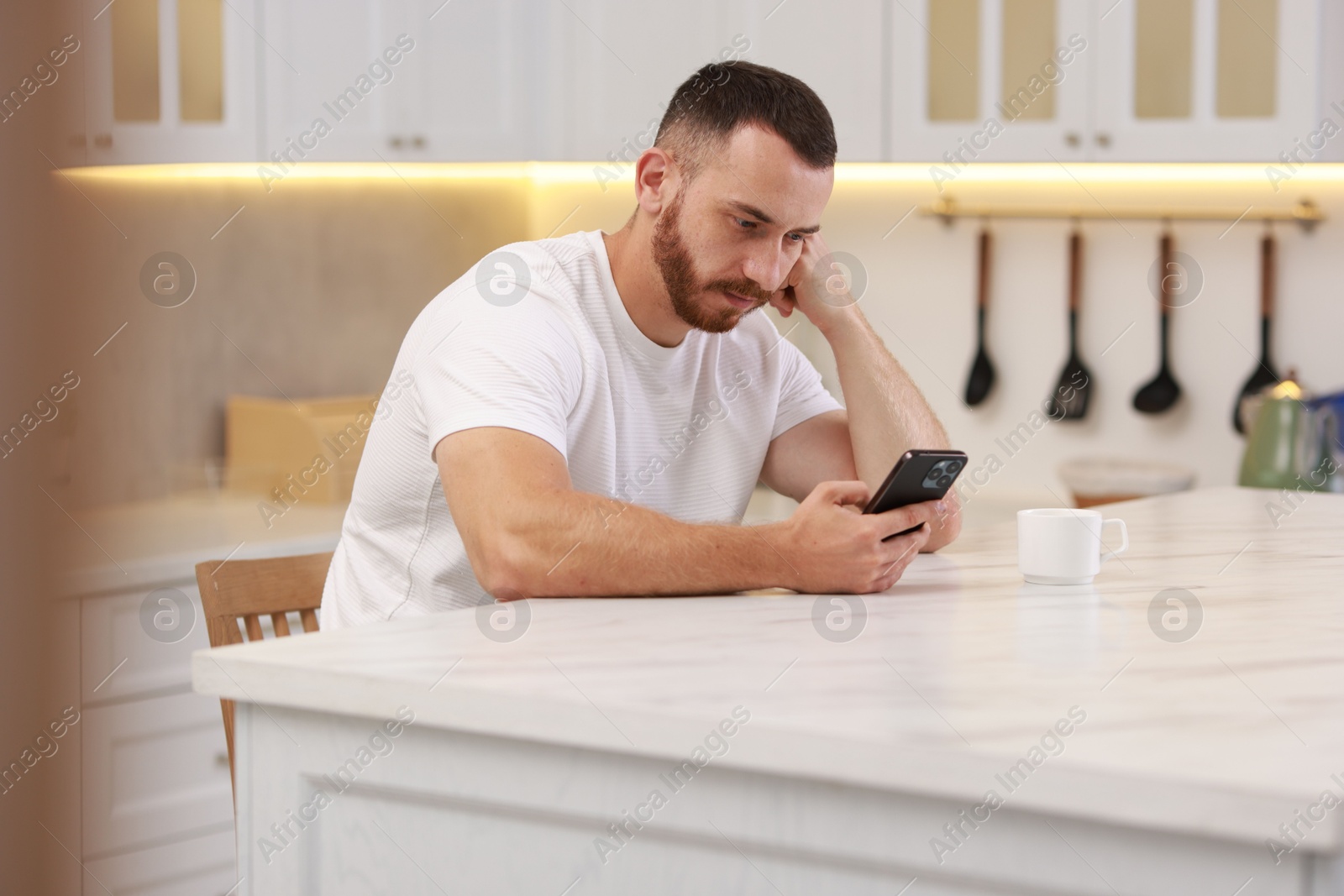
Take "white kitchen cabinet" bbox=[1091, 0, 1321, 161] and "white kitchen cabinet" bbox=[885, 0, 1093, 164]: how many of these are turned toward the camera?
2

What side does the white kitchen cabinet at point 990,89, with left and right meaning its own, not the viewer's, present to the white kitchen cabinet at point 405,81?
right

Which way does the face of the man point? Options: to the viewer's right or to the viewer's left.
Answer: to the viewer's right

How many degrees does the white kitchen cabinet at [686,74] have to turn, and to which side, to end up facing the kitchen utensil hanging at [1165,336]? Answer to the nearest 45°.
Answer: approximately 90° to its left

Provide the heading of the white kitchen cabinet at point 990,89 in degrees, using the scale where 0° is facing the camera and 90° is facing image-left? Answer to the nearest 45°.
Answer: approximately 0°

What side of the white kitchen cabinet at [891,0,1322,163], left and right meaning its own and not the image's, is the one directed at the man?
front

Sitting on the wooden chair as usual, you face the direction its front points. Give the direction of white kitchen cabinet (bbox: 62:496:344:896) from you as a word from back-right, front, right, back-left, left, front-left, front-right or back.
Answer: back-left

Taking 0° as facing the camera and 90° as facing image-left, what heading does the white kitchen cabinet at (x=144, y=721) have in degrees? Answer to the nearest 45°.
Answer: approximately 315°
